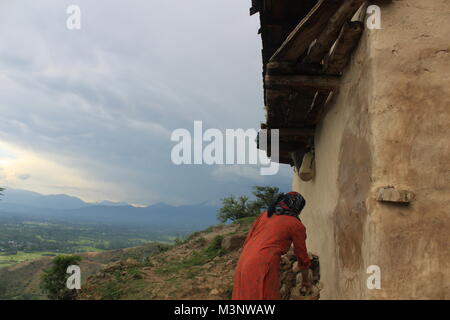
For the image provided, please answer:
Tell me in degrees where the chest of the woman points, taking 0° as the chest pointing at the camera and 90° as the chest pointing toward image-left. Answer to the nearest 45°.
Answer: approximately 225°

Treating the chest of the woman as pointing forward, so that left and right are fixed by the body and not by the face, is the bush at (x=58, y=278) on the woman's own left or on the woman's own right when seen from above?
on the woman's own left

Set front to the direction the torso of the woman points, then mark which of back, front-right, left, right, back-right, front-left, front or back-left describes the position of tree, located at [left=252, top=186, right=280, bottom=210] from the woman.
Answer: front-left

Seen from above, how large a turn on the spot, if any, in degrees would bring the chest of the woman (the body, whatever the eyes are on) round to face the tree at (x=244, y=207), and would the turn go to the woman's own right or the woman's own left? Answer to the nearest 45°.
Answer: approximately 45° to the woman's own left
